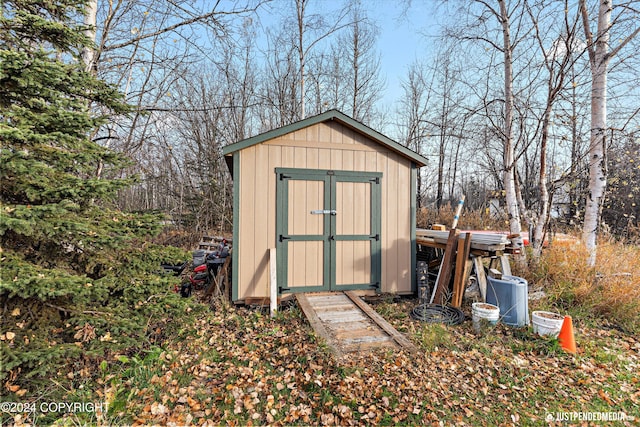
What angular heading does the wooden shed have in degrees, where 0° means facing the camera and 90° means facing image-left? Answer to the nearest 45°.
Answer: approximately 0°

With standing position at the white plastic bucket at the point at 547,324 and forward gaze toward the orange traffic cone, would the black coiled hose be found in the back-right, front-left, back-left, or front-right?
back-right

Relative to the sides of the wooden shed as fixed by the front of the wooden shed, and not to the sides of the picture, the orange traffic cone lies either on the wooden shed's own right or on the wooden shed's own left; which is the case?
on the wooden shed's own left

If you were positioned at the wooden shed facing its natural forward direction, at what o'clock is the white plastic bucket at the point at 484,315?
The white plastic bucket is roughly at 10 o'clock from the wooden shed.

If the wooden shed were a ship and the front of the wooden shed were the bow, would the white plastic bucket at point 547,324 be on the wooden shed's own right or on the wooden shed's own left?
on the wooden shed's own left
